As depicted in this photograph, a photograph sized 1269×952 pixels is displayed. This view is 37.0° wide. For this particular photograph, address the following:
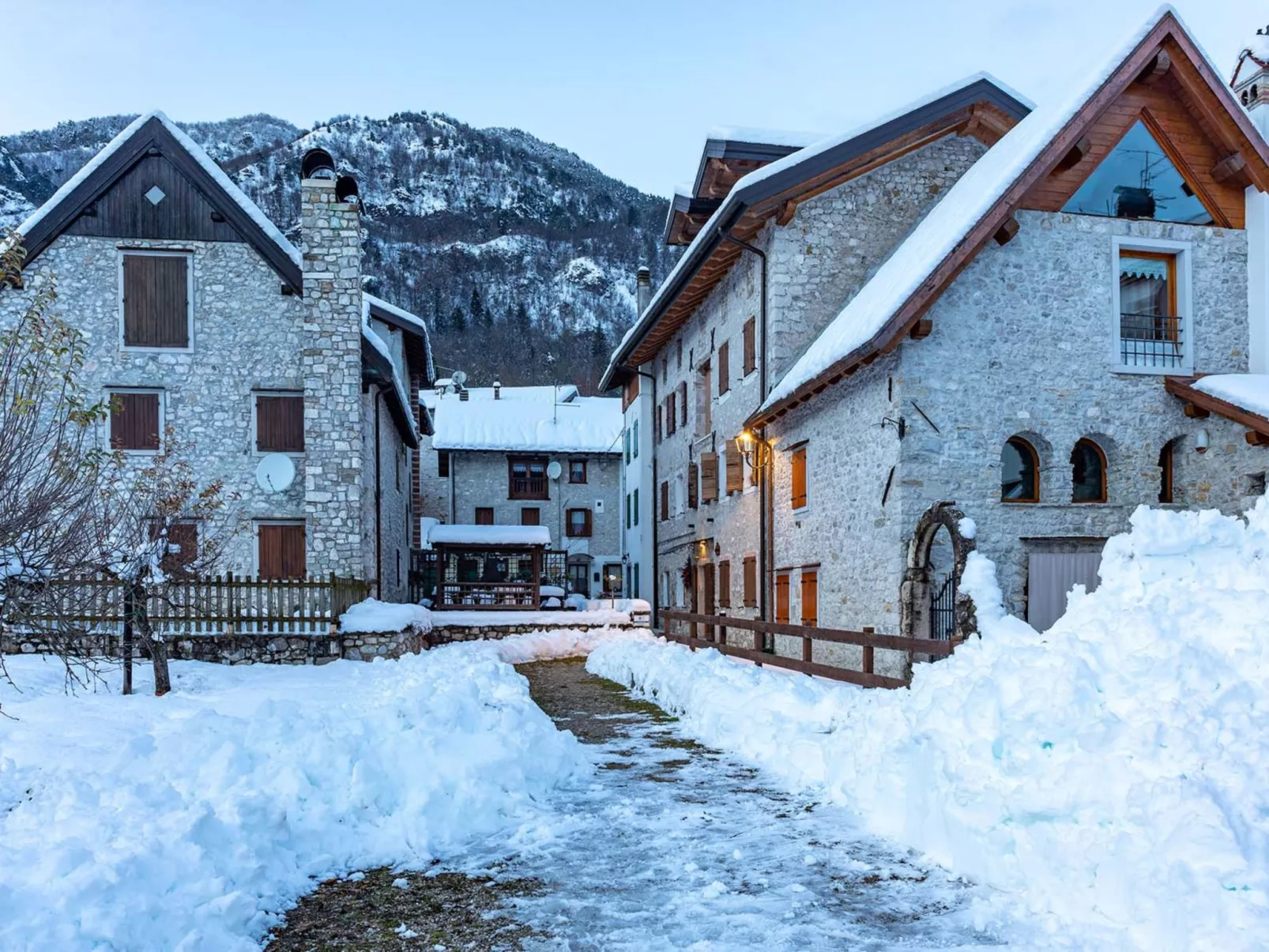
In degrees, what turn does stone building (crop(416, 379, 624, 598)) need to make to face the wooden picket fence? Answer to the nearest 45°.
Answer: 0° — it already faces it

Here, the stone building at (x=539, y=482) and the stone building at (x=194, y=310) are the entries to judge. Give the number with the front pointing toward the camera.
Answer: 2

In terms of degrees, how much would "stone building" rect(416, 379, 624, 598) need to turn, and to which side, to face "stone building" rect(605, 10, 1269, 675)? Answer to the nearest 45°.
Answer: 0° — it already faces it

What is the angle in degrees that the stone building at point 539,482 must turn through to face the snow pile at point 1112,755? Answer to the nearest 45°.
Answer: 0° — it already faces it

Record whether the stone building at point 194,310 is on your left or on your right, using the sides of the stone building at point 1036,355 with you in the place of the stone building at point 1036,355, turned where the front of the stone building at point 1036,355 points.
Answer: on your right

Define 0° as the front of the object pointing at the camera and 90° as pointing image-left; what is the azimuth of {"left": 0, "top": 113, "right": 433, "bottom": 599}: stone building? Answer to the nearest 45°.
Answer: approximately 0°

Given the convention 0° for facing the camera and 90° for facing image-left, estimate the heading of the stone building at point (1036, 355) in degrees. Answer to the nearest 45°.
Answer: approximately 45°
